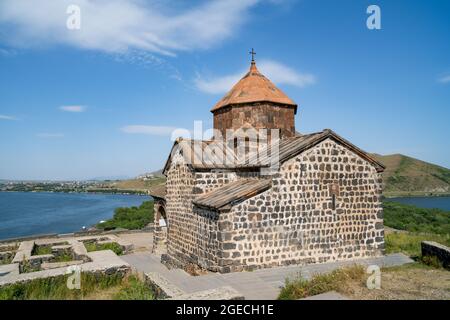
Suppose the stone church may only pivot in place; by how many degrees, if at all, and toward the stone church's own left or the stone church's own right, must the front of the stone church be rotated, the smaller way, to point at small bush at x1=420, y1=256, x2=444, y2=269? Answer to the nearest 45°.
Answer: approximately 180°

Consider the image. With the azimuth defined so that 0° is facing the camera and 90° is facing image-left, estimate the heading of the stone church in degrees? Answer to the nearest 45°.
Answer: approximately 90°
